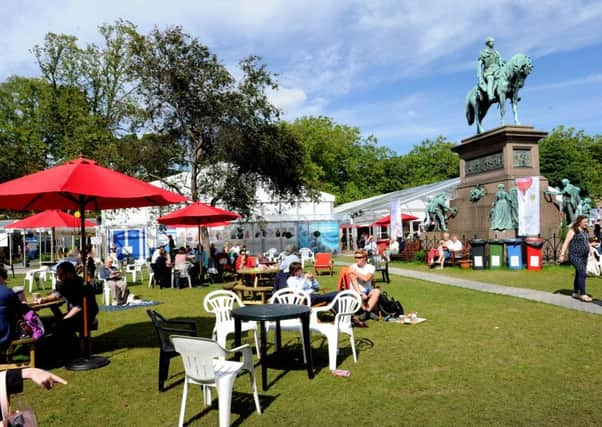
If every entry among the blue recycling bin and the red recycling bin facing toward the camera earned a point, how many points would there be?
2

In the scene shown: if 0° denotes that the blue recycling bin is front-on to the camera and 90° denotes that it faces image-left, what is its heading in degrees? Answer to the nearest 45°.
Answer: approximately 0°

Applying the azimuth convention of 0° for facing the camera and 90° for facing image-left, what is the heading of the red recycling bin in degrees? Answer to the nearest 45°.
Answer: approximately 0°

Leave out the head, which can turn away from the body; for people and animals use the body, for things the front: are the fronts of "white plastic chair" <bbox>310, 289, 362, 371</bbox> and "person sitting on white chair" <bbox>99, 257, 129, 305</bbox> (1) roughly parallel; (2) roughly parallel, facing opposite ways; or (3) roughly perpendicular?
roughly perpendicular
